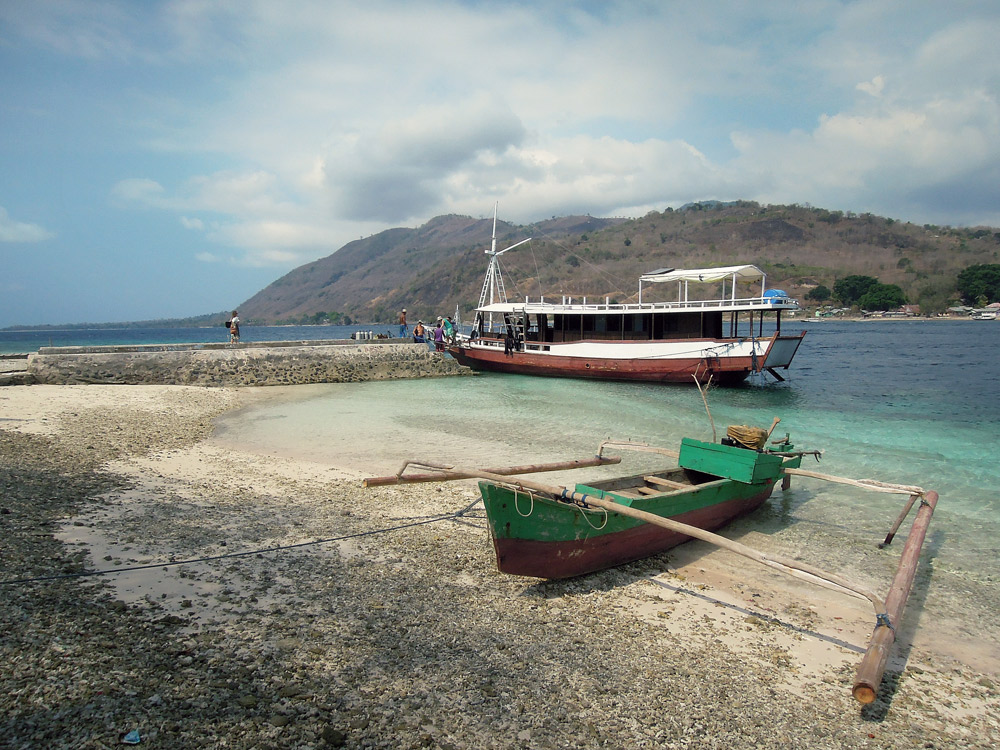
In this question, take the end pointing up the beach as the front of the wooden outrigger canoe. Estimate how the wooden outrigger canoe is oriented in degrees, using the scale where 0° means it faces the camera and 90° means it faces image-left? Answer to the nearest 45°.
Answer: approximately 45°

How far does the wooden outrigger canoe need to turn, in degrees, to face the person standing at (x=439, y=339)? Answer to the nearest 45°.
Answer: approximately 90° to its right

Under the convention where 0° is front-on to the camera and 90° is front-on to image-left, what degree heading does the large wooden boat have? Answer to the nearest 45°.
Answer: approximately 90°

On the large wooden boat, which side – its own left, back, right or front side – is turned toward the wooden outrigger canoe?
left

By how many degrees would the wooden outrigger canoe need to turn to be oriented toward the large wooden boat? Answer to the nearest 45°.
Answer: approximately 135° to its right

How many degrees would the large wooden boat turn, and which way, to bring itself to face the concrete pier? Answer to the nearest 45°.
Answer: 0° — it already faces it

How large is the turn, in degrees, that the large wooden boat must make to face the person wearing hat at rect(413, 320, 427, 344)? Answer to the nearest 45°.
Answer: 0° — it already faces them
